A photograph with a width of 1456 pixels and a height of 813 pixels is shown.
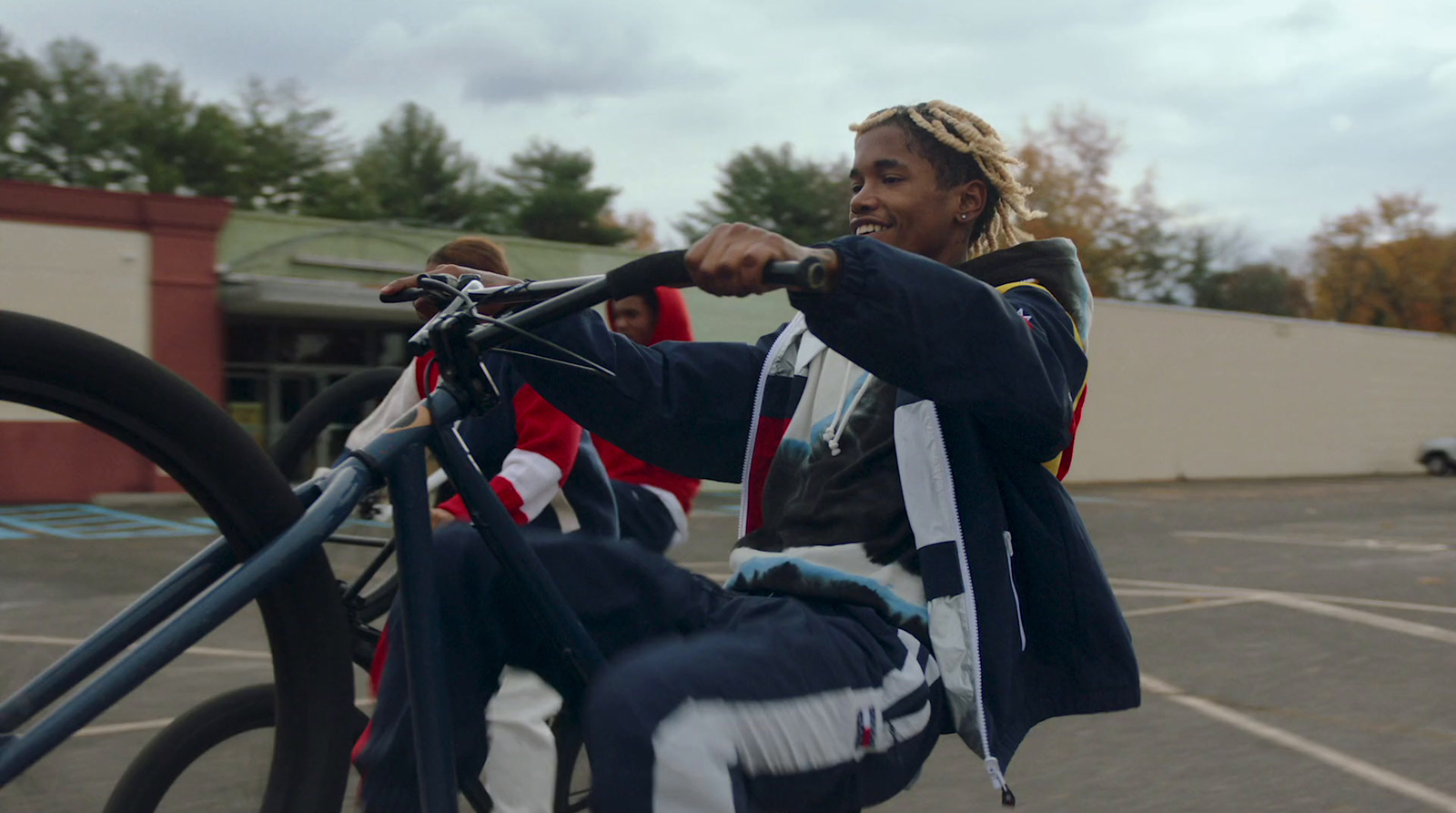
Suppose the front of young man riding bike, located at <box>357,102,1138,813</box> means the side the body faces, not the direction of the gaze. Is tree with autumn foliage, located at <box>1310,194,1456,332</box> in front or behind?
behind

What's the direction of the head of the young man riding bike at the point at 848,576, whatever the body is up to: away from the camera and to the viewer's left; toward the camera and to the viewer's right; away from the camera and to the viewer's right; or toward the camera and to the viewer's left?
toward the camera and to the viewer's left

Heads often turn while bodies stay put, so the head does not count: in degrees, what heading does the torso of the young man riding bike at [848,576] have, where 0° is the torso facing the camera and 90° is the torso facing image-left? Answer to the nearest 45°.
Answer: approximately 45°
